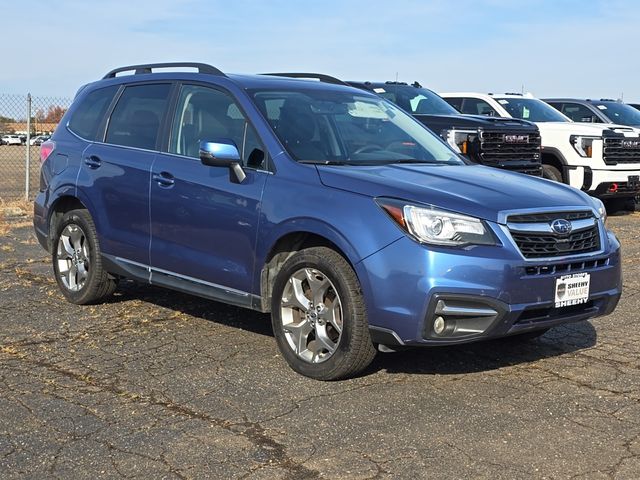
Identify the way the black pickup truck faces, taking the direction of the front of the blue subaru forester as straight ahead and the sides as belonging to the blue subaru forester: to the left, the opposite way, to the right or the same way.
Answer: the same way

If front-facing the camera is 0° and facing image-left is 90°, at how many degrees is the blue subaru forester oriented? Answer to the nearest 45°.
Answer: approximately 315°

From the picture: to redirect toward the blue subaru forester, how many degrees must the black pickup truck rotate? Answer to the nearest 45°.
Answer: approximately 45° to its right

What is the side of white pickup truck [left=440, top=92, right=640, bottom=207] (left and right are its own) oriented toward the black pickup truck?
right

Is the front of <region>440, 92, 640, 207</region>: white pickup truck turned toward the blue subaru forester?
no

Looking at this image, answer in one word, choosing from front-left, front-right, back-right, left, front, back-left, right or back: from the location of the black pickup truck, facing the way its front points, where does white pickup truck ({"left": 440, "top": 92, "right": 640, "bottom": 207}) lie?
left

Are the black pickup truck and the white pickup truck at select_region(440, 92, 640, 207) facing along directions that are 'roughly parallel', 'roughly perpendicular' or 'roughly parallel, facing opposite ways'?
roughly parallel

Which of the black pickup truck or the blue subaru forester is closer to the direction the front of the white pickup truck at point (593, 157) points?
the blue subaru forester

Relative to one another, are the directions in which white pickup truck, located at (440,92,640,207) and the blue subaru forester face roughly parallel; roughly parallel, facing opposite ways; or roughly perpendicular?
roughly parallel

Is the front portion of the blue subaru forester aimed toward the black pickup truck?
no

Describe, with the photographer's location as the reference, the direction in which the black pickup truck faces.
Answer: facing the viewer and to the right of the viewer

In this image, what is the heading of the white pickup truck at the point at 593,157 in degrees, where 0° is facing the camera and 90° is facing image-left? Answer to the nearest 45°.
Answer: approximately 315°

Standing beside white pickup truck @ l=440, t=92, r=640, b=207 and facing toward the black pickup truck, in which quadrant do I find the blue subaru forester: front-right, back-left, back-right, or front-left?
front-left

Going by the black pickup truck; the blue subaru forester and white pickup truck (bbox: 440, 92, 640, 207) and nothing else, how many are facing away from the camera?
0
